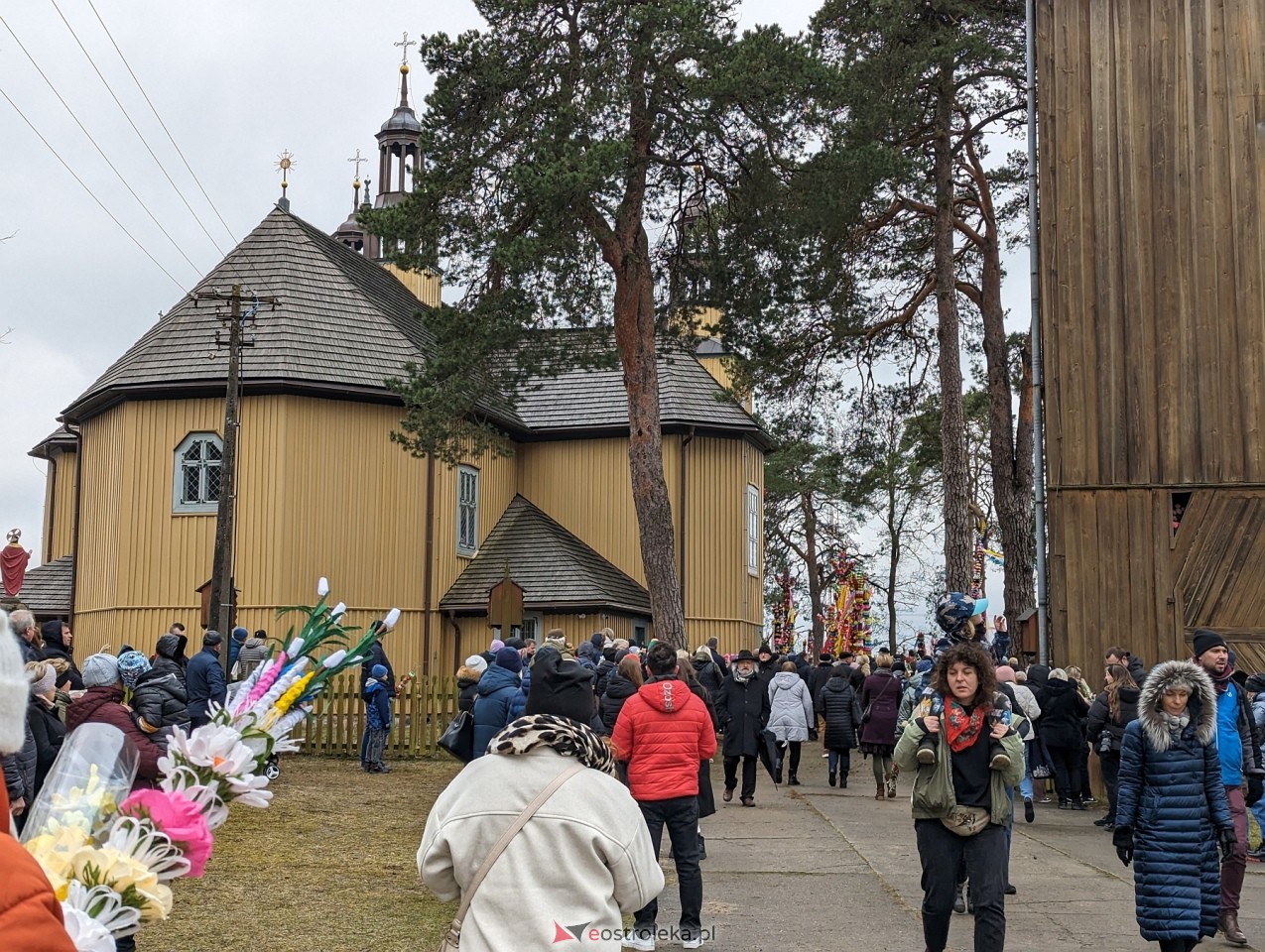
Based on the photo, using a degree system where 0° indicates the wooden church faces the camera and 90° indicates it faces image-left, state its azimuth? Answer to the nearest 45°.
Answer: approximately 225°

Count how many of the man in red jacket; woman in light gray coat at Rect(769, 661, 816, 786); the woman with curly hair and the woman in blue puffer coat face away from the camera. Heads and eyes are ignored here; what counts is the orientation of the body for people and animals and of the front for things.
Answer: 2

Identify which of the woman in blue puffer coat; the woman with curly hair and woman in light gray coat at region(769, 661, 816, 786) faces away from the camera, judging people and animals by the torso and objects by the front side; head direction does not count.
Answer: the woman in light gray coat

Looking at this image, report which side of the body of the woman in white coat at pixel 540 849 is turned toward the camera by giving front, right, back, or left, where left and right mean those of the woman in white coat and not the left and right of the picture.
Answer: back

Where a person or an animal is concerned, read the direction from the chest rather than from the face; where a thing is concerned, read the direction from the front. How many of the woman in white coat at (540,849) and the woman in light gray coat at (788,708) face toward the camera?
0

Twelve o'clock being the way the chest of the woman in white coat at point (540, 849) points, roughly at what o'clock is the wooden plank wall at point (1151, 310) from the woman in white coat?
The wooden plank wall is roughly at 1 o'clock from the woman in white coat.

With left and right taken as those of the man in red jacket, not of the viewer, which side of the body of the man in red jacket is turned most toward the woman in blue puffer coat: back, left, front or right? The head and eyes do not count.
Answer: right

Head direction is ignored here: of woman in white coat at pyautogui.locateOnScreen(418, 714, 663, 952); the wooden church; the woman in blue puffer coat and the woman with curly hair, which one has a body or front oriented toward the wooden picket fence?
the woman in white coat

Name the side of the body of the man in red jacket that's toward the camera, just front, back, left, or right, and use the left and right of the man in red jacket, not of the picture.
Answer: back

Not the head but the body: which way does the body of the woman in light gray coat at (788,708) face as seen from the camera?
away from the camera

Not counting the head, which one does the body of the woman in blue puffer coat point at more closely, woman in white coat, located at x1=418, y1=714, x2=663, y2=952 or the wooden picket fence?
the woman in white coat

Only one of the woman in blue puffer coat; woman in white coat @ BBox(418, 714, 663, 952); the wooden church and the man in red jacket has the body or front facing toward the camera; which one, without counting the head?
the woman in blue puffer coat
